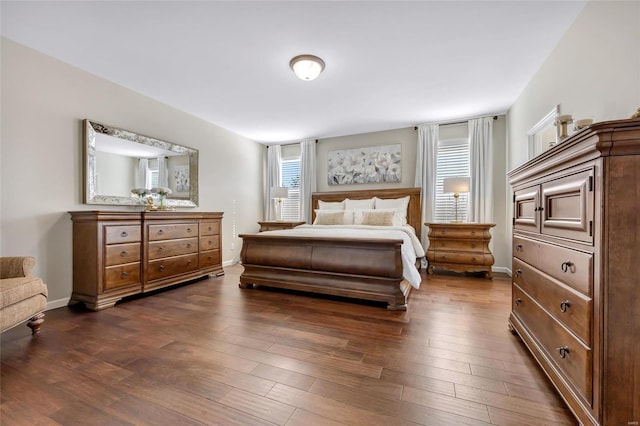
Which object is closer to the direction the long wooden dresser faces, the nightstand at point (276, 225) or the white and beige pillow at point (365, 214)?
the white and beige pillow

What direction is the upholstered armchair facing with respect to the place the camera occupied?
facing the viewer and to the right of the viewer

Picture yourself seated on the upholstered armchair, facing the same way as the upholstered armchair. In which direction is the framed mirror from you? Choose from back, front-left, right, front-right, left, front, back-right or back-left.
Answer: left

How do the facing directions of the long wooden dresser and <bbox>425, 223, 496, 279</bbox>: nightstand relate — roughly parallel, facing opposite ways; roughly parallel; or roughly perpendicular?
roughly perpendicular

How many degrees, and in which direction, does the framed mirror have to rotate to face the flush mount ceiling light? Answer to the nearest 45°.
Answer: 0° — it already faces it

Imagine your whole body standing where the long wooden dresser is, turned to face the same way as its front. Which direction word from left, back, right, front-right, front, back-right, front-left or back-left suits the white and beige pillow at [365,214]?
front-left

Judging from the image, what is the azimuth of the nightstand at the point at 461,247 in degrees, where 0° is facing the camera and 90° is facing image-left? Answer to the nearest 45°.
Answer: approximately 0°

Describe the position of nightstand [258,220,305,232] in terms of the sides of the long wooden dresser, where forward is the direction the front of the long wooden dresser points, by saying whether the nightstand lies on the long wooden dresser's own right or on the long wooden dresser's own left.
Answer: on the long wooden dresser's own left

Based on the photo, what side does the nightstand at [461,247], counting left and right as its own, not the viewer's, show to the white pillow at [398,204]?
right

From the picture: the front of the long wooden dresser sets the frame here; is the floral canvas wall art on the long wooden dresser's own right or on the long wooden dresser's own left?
on the long wooden dresser's own left

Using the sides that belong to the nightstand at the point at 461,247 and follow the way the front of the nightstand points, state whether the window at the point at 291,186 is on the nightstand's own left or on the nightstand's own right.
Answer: on the nightstand's own right

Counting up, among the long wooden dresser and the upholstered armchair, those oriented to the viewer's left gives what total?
0

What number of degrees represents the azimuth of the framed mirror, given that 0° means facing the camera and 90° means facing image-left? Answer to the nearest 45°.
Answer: approximately 315°
